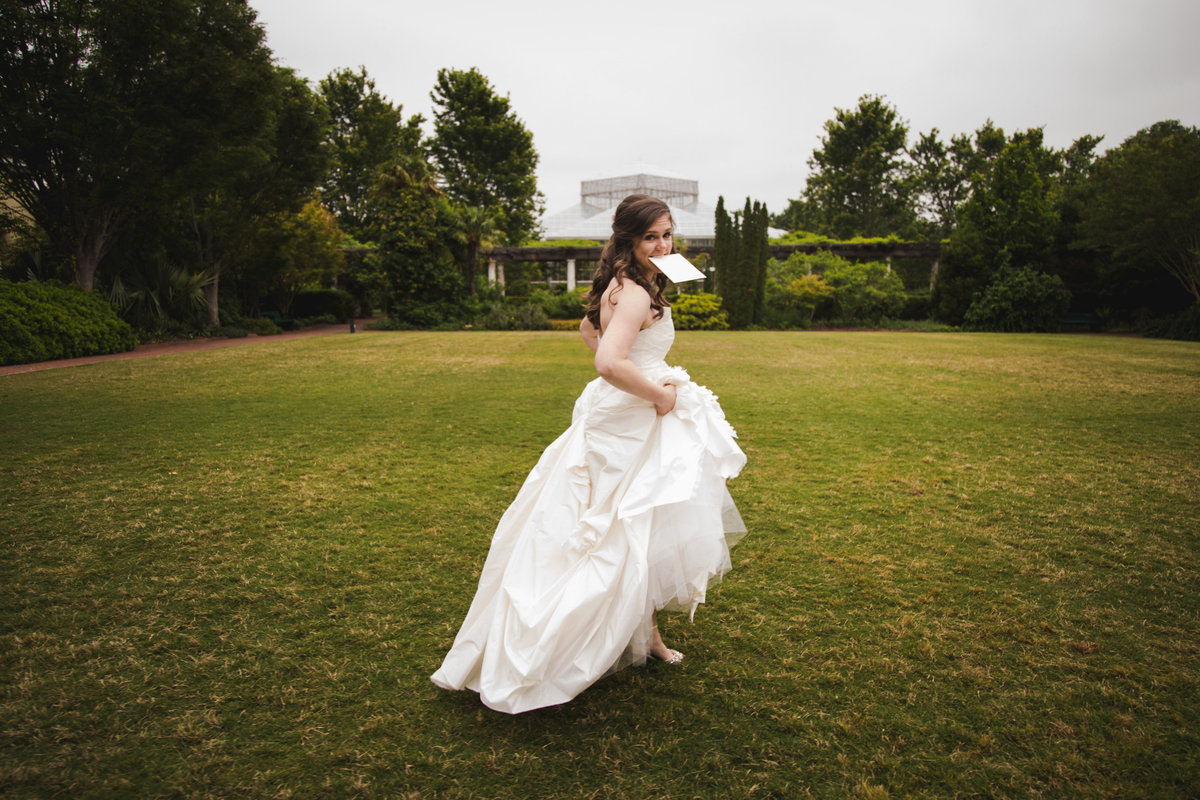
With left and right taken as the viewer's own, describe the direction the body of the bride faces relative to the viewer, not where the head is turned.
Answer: facing to the right of the viewer

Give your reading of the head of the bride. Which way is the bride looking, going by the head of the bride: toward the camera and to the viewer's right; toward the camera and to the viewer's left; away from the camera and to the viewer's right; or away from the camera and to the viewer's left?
toward the camera and to the viewer's right

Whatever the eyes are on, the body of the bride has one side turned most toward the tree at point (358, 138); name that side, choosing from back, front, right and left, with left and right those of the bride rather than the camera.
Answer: left

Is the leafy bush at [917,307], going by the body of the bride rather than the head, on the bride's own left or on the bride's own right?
on the bride's own left

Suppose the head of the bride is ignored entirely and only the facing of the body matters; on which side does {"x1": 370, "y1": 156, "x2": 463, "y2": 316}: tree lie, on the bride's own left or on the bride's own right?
on the bride's own left

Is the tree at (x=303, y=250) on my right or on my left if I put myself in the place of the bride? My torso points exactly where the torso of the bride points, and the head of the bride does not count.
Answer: on my left

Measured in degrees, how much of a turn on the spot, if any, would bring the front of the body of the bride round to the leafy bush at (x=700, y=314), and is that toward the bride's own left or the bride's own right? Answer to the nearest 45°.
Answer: approximately 90° to the bride's own left

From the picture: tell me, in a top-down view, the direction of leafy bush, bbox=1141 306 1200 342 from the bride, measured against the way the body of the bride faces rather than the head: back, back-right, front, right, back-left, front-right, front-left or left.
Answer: front-left

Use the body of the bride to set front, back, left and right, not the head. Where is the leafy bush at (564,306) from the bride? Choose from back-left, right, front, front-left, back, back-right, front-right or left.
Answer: left
